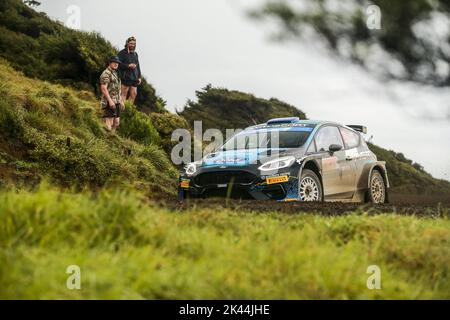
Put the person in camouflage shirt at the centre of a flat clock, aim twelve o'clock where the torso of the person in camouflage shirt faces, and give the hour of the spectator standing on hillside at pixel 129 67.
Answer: The spectator standing on hillside is roughly at 8 o'clock from the person in camouflage shirt.

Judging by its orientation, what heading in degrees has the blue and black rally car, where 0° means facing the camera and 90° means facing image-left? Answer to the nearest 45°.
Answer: approximately 45°

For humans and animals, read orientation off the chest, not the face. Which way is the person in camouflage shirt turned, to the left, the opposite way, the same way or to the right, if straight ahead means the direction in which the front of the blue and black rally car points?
to the left

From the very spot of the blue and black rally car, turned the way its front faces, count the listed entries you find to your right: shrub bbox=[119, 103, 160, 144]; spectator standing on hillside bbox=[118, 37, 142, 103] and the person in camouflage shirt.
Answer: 3

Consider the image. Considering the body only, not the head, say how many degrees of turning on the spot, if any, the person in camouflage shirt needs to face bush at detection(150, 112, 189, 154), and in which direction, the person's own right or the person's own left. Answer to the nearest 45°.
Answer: approximately 90° to the person's own left

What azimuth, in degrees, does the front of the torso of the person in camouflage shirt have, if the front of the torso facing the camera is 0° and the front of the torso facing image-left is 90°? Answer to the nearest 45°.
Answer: approximately 315°
